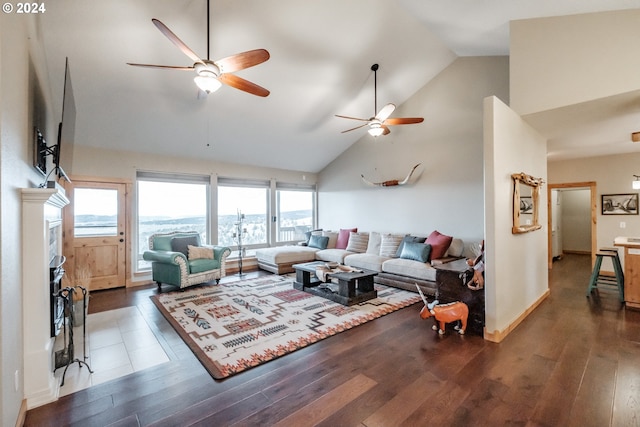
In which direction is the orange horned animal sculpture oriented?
to the viewer's left

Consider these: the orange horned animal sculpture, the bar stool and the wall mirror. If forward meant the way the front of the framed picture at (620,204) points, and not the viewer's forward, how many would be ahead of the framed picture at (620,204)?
3

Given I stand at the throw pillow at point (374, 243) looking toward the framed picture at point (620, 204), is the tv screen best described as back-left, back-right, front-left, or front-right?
back-right

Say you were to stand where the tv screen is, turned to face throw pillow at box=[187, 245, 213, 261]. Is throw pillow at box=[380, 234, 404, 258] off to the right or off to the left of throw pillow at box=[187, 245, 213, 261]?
right

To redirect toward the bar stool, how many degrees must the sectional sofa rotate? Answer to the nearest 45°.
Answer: approximately 135° to its left

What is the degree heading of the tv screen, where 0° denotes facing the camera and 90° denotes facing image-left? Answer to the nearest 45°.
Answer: approximately 270°

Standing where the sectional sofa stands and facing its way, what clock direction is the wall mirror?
The wall mirror is roughly at 9 o'clock from the sectional sofa.
